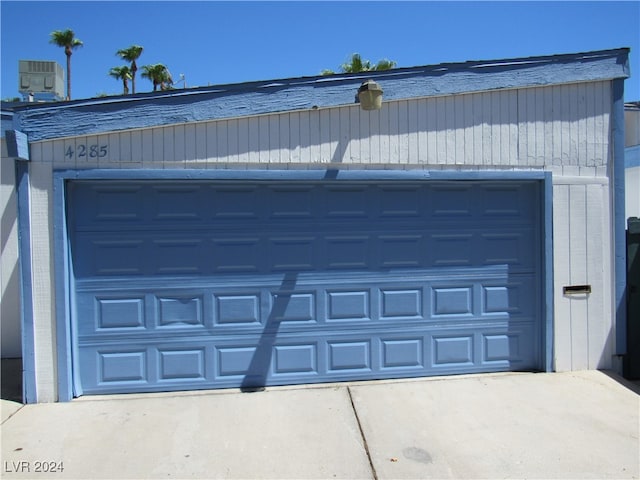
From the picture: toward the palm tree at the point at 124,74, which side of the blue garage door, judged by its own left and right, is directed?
back

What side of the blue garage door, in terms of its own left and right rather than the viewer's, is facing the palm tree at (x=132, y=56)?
back

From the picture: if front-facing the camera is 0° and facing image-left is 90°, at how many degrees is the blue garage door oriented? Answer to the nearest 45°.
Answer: approximately 0°

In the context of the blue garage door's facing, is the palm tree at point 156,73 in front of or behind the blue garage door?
behind

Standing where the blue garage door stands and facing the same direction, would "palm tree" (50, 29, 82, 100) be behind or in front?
behind
